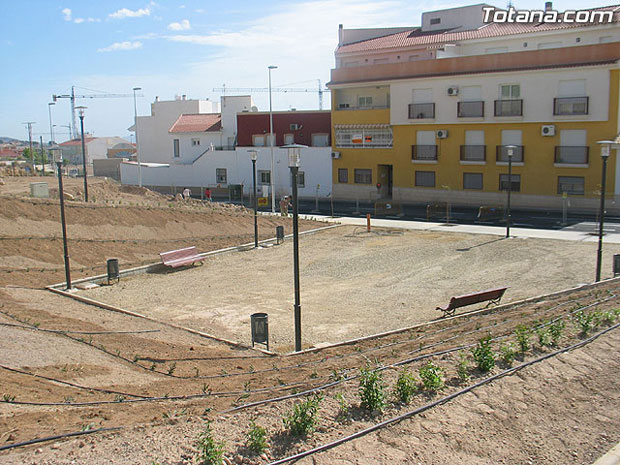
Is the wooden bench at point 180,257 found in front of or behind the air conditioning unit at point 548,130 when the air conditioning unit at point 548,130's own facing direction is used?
in front

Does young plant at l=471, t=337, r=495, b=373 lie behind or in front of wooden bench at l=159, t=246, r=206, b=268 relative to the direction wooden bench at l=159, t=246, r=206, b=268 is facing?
in front

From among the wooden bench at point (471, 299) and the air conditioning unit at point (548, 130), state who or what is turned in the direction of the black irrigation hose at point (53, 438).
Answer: the air conditioning unit

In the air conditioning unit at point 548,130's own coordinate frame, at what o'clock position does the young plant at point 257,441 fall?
The young plant is roughly at 12 o'clock from the air conditioning unit.

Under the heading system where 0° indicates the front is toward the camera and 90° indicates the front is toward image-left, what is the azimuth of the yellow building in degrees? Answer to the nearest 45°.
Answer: approximately 0°

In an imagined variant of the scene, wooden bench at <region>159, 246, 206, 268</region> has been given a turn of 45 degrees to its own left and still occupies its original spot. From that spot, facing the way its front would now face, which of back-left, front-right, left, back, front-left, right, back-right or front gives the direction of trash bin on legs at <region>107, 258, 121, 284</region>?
back-right

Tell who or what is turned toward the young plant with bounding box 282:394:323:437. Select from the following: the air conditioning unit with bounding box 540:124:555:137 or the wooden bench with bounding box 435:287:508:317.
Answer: the air conditioning unit

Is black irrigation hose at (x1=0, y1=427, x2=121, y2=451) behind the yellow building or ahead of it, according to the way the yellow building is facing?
ahead

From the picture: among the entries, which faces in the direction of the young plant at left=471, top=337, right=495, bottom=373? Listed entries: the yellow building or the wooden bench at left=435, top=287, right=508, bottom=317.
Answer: the yellow building

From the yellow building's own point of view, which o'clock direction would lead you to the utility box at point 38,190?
The utility box is roughly at 2 o'clock from the yellow building.

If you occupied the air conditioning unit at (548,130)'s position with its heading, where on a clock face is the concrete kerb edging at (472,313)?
The concrete kerb edging is roughly at 12 o'clock from the air conditioning unit.

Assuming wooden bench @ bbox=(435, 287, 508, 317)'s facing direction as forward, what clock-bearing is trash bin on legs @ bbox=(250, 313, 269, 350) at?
The trash bin on legs is roughly at 9 o'clock from the wooden bench.

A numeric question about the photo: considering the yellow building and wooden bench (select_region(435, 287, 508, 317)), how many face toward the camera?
1

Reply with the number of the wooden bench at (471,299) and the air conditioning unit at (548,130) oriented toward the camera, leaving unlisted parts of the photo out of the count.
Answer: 1

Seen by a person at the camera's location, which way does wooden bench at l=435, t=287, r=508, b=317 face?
facing away from the viewer and to the left of the viewer
